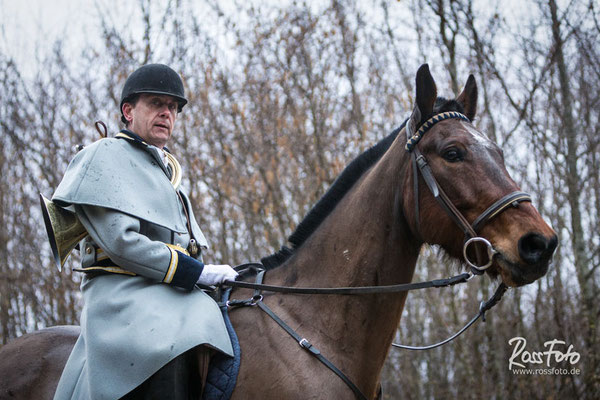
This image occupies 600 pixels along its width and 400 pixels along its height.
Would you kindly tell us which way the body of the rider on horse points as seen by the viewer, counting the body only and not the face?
to the viewer's right

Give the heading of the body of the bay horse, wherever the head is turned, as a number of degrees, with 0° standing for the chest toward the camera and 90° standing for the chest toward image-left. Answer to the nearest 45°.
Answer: approximately 270°
